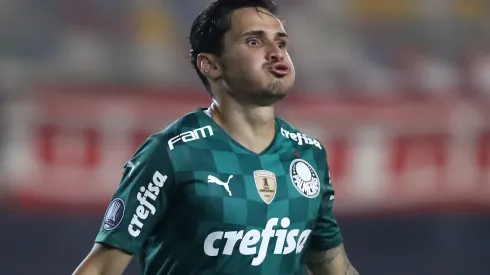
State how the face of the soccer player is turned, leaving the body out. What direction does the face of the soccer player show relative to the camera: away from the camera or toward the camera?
toward the camera

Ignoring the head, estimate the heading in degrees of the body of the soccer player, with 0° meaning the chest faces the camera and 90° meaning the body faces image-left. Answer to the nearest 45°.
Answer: approximately 315°
